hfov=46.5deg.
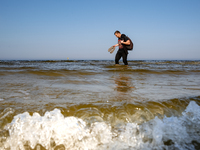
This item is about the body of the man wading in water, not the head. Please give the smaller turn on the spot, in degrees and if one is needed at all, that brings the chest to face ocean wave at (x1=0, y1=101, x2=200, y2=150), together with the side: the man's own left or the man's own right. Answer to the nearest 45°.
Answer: approximately 45° to the man's own left

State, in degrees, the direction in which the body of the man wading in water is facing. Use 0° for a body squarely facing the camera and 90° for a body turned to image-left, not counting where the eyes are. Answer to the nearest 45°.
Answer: approximately 45°
